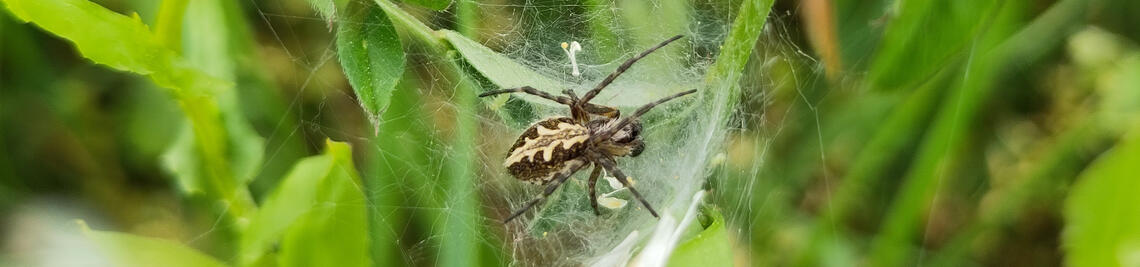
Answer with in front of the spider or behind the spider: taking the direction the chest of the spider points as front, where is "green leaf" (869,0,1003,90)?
in front

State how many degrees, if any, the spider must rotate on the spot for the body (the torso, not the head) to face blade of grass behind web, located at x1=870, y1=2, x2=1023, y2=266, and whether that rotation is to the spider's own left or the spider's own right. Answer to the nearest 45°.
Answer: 0° — it already faces it

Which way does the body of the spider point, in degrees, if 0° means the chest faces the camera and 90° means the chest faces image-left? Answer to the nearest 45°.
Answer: approximately 270°

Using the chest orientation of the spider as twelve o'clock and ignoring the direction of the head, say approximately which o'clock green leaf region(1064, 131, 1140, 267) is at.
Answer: The green leaf is roughly at 1 o'clock from the spider.

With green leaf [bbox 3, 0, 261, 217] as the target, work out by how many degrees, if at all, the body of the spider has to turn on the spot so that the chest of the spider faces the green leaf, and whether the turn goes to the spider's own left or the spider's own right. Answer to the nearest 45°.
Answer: approximately 135° to the spider's own right

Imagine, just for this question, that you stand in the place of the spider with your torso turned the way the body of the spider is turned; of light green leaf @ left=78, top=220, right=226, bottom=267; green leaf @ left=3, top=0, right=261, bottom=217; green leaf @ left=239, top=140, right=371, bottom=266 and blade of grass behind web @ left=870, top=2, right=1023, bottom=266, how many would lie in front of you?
1
